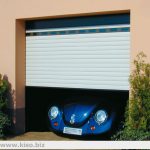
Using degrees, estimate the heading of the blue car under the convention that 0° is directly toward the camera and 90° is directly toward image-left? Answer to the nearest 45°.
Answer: approximately 45°

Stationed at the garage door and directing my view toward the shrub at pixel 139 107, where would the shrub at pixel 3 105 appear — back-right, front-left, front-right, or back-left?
back-right

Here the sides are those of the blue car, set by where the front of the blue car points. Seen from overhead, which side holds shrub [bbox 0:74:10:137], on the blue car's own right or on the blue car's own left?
on the blue car's own right

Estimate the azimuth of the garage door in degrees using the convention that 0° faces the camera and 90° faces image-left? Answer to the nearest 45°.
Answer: approximately 45°

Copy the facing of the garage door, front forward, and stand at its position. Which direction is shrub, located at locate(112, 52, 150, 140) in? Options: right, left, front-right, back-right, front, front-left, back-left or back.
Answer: left

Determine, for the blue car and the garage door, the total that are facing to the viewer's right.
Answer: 0

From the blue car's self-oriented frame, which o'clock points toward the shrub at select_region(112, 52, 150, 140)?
The shrub is roughly at 9 o'clock from the blue car.
